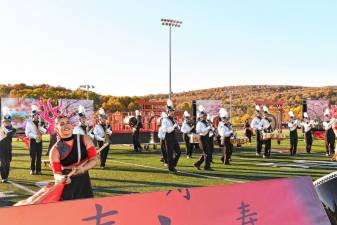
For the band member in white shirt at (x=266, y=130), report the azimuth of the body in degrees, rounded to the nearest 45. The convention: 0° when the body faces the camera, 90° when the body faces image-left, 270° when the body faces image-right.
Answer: approximately 315°

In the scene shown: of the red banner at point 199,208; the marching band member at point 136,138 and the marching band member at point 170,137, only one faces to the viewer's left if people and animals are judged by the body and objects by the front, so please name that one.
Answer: the marching band member at point 136,138

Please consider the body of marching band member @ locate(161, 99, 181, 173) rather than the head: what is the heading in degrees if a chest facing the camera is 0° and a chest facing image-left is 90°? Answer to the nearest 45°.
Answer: approximately 315°

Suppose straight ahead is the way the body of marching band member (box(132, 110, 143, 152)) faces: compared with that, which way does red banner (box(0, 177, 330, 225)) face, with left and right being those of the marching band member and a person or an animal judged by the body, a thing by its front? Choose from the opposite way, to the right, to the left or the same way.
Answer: to the left

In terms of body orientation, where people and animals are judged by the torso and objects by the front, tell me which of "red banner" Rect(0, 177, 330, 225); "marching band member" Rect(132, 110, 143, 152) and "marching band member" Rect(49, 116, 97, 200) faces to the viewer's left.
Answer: "marching band member" Rect(132, 110, 143, 152)

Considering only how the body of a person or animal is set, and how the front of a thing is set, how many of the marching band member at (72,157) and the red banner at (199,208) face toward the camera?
2

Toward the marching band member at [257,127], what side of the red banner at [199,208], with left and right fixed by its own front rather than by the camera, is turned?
back

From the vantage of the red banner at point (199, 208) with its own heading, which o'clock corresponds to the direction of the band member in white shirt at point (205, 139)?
The band member in white shirt is roughly at 6 o'clock from the red banner.

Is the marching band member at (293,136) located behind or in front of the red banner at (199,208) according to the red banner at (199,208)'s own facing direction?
behind

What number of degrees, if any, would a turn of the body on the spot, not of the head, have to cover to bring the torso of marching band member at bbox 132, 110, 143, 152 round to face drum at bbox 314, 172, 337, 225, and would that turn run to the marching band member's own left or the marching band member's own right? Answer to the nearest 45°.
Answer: approximately 90° to the marching band member's own left

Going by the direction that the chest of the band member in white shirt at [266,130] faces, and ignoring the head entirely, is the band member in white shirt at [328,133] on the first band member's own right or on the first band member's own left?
on the first band member's own left

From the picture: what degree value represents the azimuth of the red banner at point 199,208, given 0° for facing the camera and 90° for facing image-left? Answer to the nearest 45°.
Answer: approximately 0°

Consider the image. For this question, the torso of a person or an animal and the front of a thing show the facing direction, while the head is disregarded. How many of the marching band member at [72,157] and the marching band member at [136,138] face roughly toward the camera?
1

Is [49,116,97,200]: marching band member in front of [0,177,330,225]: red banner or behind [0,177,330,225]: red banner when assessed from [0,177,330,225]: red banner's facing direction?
behind
